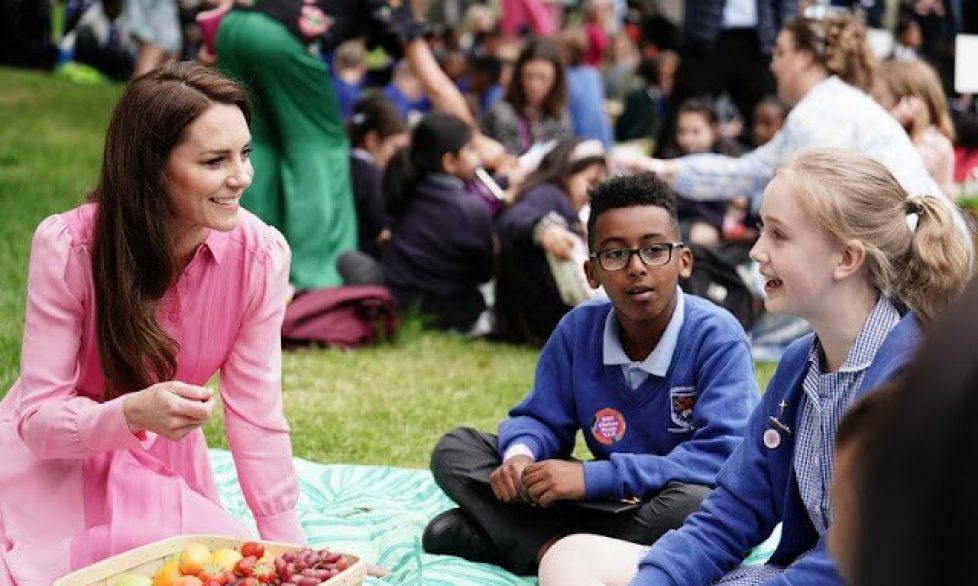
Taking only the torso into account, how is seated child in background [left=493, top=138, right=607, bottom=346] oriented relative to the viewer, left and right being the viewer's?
facing to the right of the viewer

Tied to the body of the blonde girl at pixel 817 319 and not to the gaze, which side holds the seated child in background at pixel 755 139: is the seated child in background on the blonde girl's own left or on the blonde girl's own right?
on the blonde girl's own right

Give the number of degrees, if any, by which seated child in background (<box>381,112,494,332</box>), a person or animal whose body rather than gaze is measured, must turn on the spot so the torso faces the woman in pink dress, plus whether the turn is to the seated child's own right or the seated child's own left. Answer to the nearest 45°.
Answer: approximately 135° to the seated child's own right

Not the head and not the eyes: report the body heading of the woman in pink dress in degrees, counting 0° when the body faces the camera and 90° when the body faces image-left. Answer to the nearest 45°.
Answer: approximately 315°

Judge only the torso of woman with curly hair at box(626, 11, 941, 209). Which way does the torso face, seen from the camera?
to the viewer's left

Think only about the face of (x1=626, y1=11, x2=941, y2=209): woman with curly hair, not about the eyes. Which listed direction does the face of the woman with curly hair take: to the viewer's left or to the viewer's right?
to the viewer's left

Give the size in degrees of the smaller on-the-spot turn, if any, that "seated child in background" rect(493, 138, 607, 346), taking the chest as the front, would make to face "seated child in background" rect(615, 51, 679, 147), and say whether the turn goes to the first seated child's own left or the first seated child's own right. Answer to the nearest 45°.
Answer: approximately 90° to the first seated child's own left

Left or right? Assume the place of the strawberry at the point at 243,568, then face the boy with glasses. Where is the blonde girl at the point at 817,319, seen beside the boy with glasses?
right

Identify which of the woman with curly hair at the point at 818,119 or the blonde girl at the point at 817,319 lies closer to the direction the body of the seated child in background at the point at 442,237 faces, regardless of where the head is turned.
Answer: the woman with curly hair
